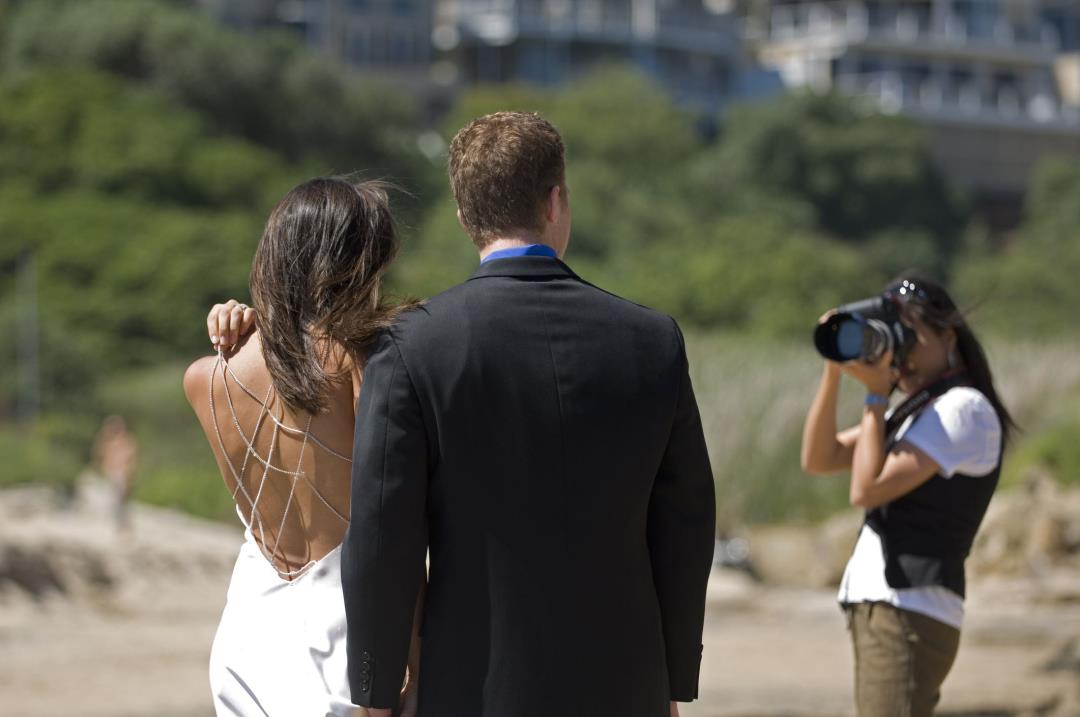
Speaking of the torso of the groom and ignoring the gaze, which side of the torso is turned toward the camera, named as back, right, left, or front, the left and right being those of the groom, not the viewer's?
back

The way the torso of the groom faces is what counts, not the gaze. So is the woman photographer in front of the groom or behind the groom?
in front

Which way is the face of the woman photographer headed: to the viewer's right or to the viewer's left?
to the viewer's left
